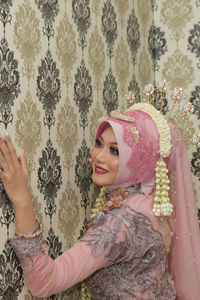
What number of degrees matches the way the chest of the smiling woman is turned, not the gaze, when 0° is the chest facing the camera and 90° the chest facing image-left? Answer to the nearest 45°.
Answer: approximately 90°
